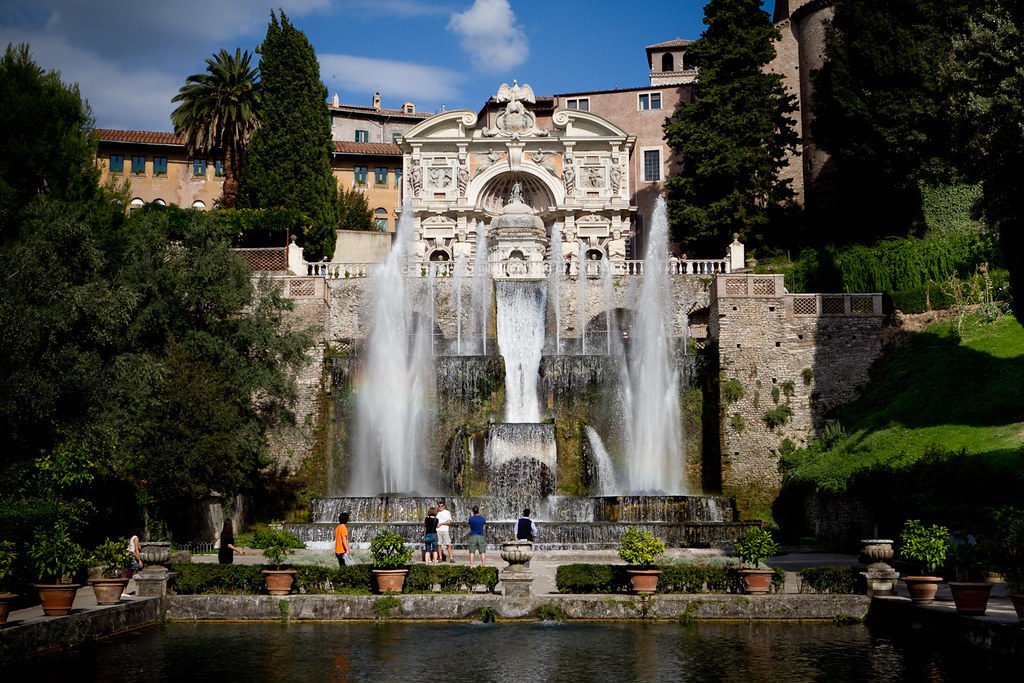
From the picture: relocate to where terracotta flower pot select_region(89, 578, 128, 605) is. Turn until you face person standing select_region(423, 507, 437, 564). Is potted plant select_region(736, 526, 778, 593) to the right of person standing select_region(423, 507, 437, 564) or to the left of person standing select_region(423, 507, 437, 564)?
right

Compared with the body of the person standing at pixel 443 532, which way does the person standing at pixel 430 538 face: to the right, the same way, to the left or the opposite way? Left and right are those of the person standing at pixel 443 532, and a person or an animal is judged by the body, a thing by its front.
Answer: the opposite way

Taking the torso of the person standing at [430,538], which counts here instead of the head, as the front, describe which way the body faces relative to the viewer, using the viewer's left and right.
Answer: facing away from the viewer

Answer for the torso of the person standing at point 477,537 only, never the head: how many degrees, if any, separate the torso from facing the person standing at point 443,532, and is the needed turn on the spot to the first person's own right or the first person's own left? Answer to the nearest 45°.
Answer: approximately 45° to the first person's own left

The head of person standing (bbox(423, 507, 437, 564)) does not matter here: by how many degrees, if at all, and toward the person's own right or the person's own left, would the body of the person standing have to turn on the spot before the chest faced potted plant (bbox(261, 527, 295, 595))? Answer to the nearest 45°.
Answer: approximately 135° to the person's own left

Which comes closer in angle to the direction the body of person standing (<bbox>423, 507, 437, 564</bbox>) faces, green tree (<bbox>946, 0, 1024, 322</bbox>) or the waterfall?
the waterfall

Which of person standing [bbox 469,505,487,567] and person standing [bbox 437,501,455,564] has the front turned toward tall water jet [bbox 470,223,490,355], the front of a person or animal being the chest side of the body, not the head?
person standing [bbox 469,505,487,567]

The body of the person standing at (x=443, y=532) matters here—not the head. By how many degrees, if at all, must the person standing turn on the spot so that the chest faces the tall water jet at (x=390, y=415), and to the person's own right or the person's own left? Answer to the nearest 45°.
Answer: approximately 180°

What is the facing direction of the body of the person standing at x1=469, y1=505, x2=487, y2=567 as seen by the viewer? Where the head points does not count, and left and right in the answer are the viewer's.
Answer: facing away from the viewer
